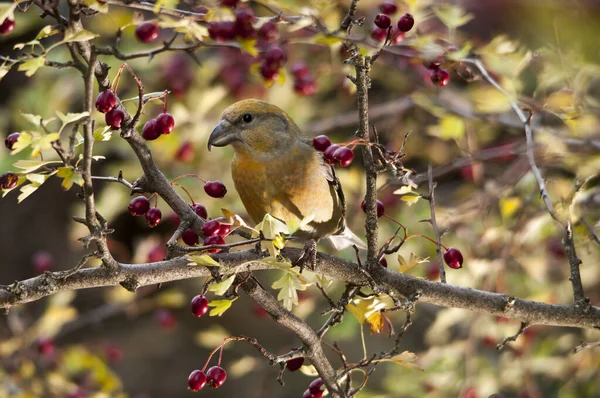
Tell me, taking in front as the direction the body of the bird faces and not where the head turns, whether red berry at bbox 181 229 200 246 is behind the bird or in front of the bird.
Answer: in front

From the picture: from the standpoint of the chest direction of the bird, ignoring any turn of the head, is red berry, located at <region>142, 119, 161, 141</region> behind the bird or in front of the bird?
in front

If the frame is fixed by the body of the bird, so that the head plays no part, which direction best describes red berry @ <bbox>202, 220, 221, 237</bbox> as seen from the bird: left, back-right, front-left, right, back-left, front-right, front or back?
front-right

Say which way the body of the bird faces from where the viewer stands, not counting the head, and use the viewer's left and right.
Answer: facing the viewer and to the left of the viewer

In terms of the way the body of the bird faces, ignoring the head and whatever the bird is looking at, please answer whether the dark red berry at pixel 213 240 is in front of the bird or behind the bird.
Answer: in front
